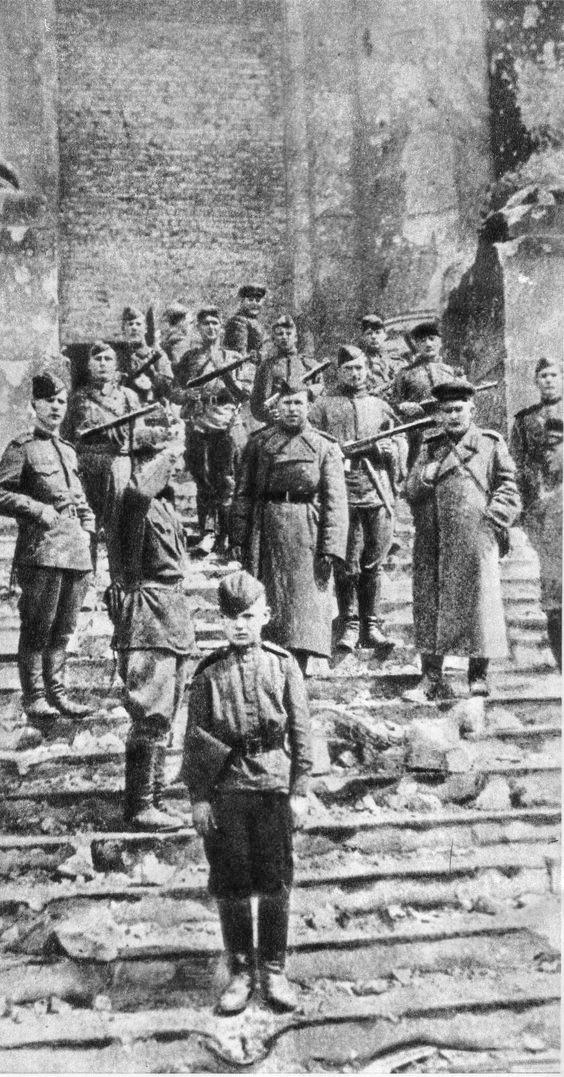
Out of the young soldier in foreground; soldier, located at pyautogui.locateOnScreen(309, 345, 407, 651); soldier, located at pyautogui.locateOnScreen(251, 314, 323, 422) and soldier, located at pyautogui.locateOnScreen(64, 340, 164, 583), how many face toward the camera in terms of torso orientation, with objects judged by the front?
4

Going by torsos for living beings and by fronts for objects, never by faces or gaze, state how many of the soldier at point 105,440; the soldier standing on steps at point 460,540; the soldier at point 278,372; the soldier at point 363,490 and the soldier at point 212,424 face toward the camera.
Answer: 5

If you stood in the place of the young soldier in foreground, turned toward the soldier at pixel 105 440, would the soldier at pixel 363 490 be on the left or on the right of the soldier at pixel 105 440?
right

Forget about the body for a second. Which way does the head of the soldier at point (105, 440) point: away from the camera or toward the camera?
toward the camera

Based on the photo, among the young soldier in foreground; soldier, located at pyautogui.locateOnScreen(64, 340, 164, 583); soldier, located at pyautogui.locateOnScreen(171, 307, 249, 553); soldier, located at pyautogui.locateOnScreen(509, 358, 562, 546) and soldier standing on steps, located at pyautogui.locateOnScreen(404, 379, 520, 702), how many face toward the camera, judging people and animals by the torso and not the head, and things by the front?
5

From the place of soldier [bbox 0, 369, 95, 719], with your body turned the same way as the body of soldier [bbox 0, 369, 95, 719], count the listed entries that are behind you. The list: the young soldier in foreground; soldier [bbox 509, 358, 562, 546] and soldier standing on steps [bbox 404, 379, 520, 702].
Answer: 0

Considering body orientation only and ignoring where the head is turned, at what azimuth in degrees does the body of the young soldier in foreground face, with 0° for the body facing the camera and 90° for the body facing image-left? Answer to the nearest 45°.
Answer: approximately 0°

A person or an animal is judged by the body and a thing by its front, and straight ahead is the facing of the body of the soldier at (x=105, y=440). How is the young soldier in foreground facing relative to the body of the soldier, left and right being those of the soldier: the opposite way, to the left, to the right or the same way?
the same way

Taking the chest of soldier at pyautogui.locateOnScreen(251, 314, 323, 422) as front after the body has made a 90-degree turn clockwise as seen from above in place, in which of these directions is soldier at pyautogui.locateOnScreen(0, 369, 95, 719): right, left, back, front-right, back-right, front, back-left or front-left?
front-left

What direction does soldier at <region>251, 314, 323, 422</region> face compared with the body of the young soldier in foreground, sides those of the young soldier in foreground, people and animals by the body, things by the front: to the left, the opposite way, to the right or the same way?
the same way

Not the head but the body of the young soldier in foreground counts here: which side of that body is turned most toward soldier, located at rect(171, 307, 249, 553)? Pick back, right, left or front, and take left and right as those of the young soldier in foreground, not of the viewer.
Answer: back

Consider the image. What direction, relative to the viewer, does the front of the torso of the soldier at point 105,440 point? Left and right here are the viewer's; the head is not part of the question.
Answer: facing the viewer

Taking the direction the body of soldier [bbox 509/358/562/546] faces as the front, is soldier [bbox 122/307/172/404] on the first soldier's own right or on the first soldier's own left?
on the first soldier's own right

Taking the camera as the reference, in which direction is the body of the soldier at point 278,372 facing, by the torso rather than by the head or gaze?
toward the camera

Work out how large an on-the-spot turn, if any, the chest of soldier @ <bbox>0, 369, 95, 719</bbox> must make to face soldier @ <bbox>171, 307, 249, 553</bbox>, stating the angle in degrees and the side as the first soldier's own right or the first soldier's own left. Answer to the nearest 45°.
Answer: approximately 90° to the first soldier's own left

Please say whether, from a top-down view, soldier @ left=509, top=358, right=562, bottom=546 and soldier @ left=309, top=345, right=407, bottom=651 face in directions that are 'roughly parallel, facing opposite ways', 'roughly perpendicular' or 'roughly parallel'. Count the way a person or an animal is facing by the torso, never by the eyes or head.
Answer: roughly parallel

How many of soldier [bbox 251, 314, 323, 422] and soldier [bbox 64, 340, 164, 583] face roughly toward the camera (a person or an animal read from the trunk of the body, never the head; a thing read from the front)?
2

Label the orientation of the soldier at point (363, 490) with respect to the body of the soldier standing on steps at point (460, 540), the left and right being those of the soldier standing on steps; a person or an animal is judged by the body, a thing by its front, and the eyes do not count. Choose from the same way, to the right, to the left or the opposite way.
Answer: the same way

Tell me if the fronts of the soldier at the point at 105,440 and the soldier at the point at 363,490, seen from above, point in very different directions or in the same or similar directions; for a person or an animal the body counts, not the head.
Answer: same or similar directions

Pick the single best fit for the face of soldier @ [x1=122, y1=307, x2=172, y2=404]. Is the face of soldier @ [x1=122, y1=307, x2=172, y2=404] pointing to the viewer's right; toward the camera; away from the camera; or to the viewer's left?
toward the camera

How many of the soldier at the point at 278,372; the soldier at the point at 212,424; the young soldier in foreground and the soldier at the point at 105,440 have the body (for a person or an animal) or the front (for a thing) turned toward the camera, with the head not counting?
4

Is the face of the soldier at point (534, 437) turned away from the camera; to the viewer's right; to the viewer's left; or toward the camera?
toward the camera

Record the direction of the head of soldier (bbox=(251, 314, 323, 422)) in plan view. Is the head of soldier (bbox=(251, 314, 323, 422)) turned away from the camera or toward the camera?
toward the camera
